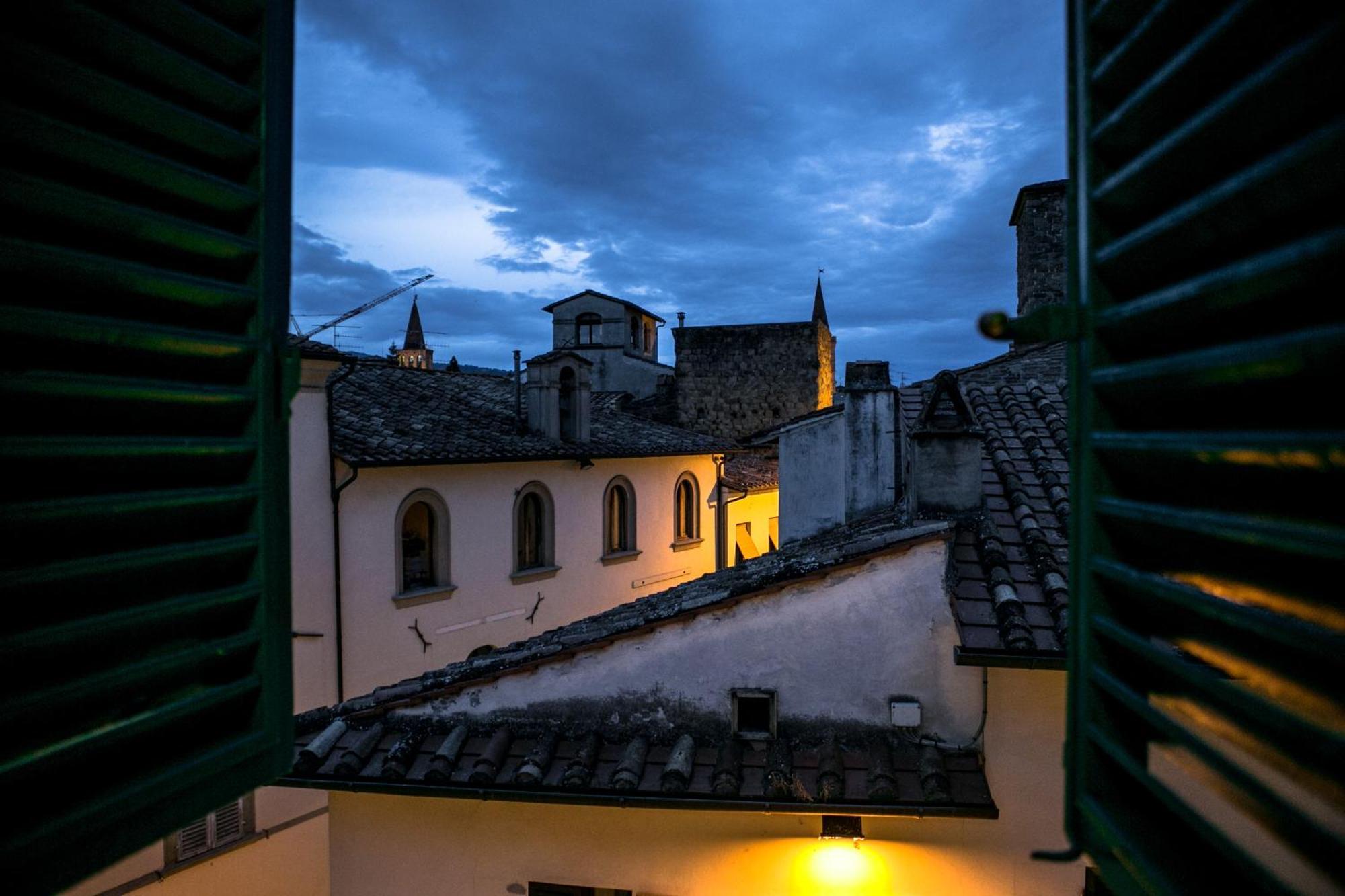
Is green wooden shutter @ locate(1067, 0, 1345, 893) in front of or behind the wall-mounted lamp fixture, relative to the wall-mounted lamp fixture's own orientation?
in front

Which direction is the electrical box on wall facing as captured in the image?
toward the camera

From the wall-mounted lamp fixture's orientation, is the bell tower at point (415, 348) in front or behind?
behind

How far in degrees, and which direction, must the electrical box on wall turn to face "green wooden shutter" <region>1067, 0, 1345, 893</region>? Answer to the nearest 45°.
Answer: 0° — it already faces it

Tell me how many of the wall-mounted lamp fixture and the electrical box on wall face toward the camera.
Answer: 2

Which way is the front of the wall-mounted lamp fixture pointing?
toward the camera

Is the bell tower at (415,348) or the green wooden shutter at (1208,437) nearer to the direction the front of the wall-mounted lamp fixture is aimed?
the green wooden shutter

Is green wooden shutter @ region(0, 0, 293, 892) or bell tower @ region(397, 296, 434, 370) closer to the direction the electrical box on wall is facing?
the green wooden shutter
